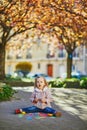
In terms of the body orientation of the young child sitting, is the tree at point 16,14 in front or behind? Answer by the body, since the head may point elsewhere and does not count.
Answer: behind

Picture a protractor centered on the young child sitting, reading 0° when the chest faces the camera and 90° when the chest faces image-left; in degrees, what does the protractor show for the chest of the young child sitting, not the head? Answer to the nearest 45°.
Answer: approximately 0°

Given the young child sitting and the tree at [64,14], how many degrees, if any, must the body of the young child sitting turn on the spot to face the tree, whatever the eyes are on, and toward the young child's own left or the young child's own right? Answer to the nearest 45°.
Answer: approximately 180°

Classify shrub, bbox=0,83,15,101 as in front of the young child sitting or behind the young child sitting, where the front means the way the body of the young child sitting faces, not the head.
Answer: behind

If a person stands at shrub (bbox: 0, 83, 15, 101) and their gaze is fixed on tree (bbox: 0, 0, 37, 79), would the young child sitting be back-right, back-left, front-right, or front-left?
back-right
